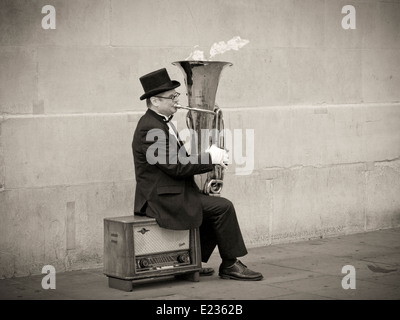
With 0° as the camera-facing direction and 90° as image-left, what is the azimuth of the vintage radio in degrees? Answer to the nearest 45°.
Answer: approximately 315°
